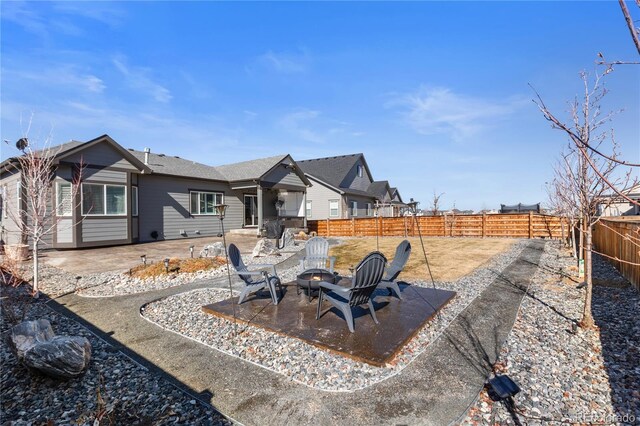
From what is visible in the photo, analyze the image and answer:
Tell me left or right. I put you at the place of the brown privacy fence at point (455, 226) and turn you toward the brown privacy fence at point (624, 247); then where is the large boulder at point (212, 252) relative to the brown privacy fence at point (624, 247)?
right

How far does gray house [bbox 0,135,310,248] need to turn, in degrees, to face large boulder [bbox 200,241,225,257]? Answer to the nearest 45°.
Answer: approximately 135° to its left

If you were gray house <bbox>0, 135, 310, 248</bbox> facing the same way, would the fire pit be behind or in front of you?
behind

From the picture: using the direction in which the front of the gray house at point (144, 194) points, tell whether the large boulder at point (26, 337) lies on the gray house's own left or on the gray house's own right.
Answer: on the gray house's own left

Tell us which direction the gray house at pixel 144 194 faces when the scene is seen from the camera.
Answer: facing away from the viewer and to the left of the viewer

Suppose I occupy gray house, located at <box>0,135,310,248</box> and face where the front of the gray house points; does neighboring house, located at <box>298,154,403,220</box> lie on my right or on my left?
on my right
